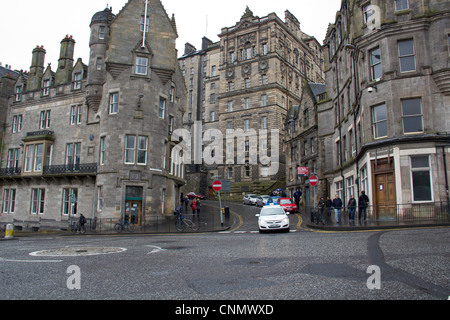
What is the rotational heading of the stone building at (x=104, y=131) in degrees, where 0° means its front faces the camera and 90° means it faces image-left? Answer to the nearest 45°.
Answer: approximately 0°

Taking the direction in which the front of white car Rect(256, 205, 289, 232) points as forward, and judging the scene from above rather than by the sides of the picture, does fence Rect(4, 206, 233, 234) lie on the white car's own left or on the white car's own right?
on the white car's own right

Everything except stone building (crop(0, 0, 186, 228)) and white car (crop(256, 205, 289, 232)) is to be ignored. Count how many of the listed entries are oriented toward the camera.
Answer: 2

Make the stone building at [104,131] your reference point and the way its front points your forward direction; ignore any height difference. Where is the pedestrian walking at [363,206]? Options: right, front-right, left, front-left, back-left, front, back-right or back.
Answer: front-left

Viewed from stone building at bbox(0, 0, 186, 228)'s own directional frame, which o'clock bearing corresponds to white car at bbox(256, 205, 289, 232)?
The white car is roughly at 11 o'clock from the stone building.

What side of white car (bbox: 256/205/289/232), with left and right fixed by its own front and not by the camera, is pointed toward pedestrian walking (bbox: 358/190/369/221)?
left

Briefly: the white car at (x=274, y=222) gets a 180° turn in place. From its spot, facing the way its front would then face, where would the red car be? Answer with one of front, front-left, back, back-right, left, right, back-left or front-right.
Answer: front
